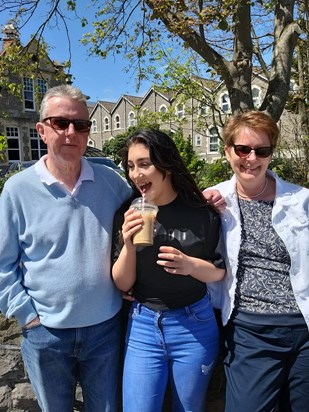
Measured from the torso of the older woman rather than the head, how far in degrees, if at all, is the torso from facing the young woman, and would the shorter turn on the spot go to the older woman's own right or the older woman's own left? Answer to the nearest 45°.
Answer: approximately 90° to the older woman's own right

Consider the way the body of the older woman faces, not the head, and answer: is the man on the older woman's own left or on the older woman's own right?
on the older woman's own right

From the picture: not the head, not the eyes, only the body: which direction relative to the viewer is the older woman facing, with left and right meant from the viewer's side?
facing the viewer
